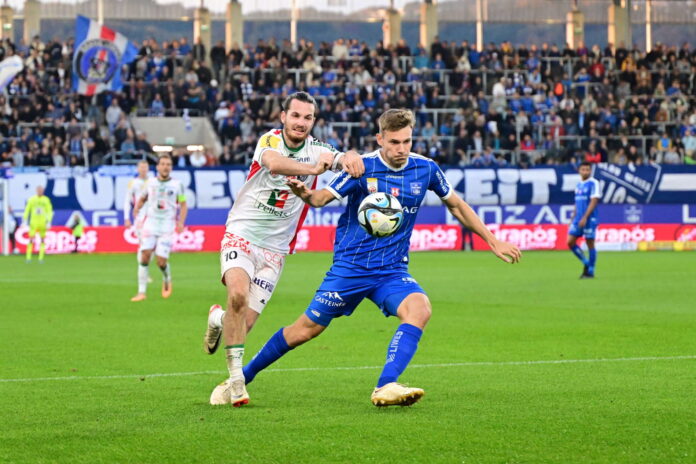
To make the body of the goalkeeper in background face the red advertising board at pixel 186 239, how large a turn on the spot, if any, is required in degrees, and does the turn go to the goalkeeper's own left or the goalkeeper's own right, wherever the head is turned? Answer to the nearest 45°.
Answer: approximately 135° to the goalkeeper's own left

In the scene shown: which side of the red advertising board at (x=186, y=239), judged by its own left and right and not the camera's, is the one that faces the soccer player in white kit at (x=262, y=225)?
front

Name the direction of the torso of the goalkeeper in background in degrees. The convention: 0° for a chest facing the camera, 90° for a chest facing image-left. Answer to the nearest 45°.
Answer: approximately 0°

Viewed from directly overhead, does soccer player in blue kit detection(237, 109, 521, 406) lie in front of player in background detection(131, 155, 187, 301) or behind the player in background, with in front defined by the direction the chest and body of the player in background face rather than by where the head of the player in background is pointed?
in front

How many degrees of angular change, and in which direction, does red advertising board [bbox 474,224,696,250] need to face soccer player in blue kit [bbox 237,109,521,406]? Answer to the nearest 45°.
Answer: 0° — it already faces them

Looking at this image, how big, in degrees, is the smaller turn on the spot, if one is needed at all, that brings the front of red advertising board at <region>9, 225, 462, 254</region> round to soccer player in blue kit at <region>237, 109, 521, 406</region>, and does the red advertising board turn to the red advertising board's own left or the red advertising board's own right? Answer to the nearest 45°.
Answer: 0° — it already faces them

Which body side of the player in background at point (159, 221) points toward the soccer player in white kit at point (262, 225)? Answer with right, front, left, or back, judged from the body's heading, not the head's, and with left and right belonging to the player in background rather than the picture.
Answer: front
